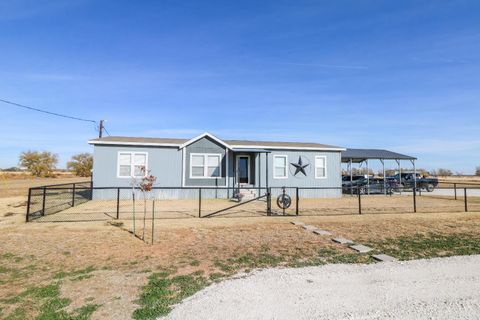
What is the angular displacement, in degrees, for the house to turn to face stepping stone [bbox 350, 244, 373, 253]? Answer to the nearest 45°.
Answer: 0° — it already faces it

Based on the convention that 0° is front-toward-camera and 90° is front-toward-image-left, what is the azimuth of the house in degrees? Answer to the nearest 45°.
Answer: approximately 0°

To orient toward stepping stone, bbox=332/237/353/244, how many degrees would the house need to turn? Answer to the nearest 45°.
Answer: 0° — it already faces it

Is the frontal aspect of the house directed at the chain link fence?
yes

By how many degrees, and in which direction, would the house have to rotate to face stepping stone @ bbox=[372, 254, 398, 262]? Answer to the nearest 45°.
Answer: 0° — it already faces it
